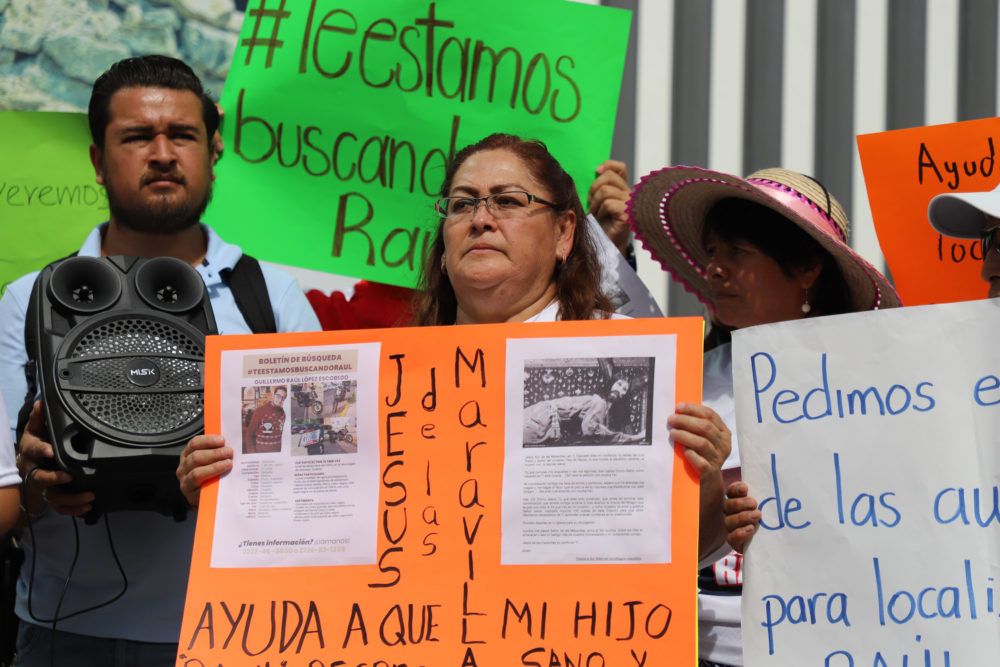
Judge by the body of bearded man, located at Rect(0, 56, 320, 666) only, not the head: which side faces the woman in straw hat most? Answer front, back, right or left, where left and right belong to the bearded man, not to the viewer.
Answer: left

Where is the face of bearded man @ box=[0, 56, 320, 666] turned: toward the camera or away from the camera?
toward the camera

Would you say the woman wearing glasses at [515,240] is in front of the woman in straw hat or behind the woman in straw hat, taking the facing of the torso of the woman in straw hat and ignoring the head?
in front

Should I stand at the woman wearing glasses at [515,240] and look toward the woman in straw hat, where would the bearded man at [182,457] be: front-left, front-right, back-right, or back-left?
back-left

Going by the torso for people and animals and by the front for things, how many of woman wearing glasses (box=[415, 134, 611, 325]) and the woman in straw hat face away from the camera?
0

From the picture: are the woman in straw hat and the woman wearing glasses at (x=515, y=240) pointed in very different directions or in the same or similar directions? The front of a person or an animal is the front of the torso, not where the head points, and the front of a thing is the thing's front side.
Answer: same or similar directions

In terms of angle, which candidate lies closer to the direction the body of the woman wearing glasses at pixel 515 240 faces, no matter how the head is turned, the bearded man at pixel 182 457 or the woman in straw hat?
the bearded man

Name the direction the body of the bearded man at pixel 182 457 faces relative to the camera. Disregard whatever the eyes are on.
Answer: toward the camera

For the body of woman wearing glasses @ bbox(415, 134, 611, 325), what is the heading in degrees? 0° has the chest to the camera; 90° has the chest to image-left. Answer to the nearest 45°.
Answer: approximately 45°

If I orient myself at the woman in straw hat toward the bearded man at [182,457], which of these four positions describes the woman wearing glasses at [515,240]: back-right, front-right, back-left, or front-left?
front-left

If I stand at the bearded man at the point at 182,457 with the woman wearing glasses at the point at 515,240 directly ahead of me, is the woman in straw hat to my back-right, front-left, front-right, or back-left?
front-left

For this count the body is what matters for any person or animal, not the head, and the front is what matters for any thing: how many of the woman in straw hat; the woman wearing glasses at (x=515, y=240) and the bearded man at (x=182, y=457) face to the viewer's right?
0

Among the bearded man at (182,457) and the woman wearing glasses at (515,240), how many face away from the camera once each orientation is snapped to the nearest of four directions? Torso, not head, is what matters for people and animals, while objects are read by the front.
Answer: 0

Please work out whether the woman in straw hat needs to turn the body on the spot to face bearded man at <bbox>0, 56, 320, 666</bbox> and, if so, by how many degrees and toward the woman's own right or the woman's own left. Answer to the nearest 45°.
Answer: approximately 45° to the woman's own right

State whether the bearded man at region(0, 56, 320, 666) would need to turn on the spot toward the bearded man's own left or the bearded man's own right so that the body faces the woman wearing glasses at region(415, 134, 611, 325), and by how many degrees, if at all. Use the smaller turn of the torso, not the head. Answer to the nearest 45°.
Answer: approximately 45° to the bearded man's own left

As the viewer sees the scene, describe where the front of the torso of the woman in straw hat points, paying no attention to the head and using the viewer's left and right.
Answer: facing the viewer and to the left of the viewer
